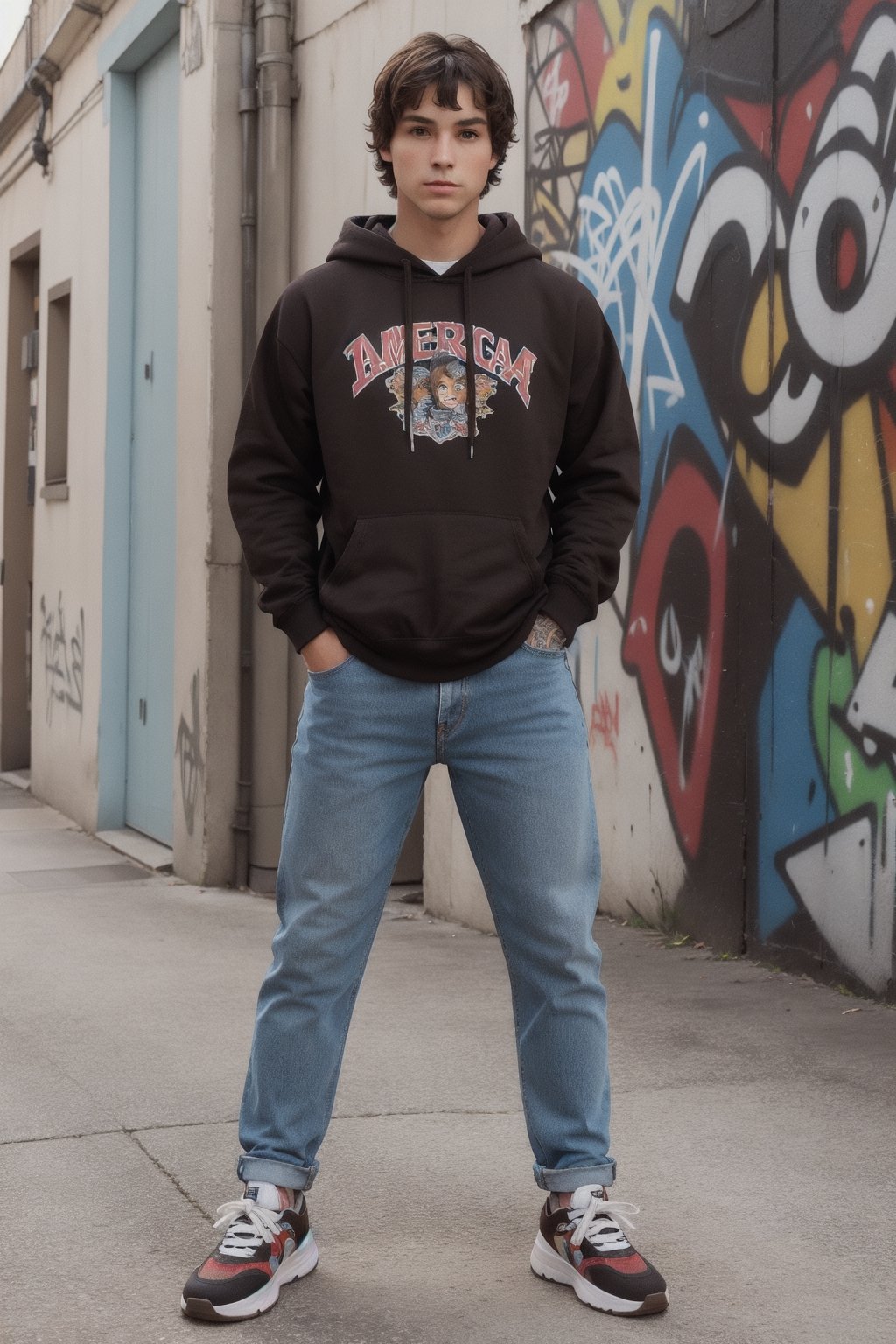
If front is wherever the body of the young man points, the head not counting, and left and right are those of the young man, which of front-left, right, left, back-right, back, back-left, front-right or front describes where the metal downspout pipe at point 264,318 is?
back

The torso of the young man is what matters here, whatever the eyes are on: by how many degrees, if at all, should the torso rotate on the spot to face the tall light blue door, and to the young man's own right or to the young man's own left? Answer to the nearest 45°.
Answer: approximately 180°

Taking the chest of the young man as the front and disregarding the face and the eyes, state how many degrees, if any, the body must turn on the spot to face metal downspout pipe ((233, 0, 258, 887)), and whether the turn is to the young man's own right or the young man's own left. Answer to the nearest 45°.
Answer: approximately 180°

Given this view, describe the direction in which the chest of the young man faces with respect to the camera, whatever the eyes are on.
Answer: toward the camera

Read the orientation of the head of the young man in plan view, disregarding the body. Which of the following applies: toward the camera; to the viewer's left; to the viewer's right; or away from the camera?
toward the camera
